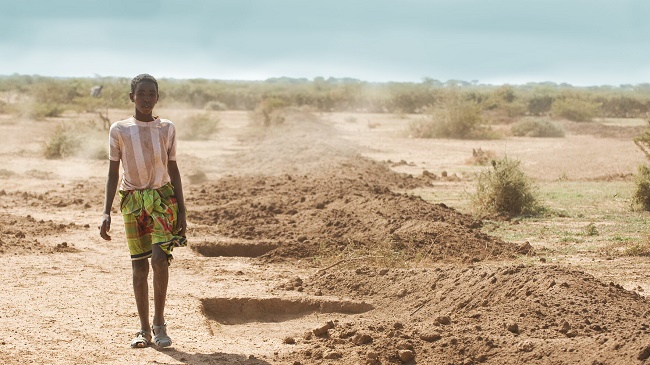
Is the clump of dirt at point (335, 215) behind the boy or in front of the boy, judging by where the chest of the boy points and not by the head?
behind

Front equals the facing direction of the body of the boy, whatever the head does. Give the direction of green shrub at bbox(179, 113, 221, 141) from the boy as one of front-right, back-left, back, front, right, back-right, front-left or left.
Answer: back

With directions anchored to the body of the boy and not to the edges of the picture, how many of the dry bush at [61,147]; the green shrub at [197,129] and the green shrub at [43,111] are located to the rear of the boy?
3

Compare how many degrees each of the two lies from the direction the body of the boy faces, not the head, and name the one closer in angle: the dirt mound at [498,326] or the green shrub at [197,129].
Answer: the dirt mound

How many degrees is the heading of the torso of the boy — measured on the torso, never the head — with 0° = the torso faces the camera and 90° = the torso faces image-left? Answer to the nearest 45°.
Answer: approximately 0°

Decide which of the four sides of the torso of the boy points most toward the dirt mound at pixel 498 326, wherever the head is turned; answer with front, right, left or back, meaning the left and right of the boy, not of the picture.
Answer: left

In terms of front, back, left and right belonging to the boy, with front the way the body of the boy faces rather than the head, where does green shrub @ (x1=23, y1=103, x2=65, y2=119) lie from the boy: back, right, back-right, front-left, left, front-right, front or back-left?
back

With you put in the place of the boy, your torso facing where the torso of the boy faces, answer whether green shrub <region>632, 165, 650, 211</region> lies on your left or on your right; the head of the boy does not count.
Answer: on your left
